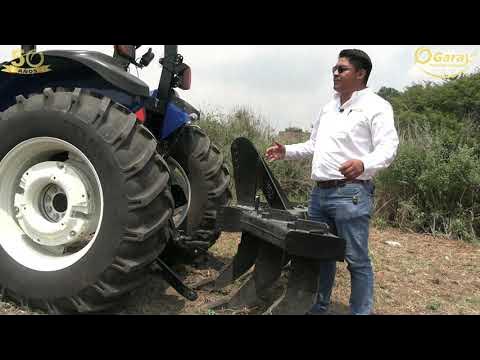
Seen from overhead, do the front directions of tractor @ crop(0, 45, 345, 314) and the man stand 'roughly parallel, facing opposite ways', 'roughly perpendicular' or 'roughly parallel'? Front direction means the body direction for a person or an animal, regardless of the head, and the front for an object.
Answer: roughly perpendicular

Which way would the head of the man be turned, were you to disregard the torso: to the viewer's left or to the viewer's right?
to the viewer's left

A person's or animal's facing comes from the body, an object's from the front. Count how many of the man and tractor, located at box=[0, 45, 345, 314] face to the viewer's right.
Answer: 0

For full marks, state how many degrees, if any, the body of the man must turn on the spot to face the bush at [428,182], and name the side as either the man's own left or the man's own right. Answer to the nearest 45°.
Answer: approximately 135° to the man's own right

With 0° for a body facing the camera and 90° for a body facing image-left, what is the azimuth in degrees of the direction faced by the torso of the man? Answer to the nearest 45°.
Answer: approximately 45°

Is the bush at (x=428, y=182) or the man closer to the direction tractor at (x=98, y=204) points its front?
the bush

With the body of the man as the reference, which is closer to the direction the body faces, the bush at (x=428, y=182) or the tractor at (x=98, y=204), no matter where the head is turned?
the tractor

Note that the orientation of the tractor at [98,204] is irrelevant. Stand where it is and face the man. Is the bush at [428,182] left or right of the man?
left

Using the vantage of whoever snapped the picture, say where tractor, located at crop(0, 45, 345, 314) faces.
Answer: facing away from the viewer and to the left of the viewer

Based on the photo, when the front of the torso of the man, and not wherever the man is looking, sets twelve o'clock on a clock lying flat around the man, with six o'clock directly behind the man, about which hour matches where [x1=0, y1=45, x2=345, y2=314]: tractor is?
The tractor is roughly at 1 o'clock from the man.
